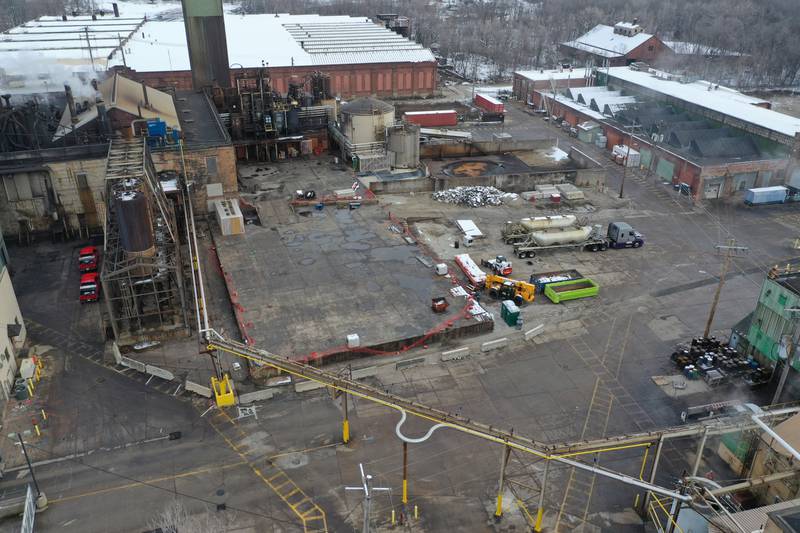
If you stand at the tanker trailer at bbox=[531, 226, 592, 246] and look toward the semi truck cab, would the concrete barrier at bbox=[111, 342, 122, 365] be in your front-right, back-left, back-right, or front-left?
back-right

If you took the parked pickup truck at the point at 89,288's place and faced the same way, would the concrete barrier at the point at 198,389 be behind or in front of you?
behind

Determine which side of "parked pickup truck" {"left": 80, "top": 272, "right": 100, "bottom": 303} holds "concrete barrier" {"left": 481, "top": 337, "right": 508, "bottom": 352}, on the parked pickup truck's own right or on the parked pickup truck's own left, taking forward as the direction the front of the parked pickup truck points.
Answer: on the parked pickup truck's own right

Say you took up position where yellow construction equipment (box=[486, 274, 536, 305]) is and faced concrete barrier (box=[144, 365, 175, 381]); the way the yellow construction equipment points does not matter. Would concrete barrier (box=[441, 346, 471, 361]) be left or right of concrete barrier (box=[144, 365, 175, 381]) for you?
left

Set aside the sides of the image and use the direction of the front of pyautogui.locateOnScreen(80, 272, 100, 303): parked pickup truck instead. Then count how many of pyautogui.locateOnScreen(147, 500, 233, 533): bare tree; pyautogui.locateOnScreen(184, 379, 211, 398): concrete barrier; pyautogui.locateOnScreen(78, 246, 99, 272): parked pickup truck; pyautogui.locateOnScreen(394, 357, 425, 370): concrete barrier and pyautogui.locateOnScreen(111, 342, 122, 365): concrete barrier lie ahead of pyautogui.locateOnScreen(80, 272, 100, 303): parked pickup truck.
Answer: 1

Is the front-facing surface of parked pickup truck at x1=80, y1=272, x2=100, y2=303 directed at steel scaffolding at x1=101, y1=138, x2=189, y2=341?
no

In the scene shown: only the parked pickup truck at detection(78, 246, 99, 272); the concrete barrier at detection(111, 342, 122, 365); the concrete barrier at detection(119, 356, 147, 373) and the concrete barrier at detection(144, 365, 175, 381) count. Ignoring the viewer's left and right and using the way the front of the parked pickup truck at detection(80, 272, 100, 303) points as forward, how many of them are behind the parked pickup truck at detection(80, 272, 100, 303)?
3

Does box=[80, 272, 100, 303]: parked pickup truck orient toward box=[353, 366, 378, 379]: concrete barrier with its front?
no

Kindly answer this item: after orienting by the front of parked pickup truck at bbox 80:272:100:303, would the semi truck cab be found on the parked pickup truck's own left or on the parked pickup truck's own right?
on the parked pickup truck's own right

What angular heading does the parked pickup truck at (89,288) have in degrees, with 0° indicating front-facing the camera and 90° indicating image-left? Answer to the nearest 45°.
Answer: approximately 180°

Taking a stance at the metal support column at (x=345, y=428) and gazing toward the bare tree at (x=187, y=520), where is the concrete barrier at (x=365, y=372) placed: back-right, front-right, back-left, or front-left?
back-right

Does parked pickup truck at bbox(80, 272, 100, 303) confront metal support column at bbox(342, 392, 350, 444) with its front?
no
